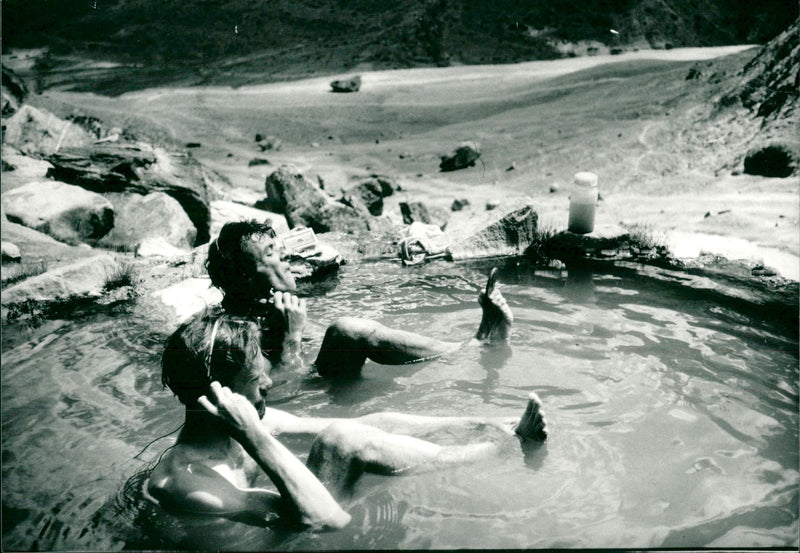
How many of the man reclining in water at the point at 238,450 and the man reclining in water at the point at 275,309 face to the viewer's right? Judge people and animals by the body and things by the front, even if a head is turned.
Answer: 2

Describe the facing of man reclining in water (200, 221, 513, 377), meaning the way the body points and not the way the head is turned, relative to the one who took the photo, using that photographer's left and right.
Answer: facing to the right of the viewer

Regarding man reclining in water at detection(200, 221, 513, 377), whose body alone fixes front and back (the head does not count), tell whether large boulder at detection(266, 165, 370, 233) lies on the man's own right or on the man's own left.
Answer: on the man's own left

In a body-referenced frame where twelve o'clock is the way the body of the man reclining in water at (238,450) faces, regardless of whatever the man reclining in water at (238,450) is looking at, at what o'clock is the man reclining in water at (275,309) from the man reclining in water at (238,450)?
the man reclining in water at (275,309) is roughly at 9 o'clock from the man reclining in water at (238,450).

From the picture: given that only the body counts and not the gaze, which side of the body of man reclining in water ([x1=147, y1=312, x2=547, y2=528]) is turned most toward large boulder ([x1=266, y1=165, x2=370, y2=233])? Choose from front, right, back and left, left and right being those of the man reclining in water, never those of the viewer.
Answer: left

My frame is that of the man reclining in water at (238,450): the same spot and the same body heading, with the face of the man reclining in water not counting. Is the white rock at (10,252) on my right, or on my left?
on my left

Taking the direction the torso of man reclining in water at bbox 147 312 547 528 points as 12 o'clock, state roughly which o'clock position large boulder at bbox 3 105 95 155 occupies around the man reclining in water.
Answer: The large boulder is roughly at 8 o'clock from the man reclining in water.

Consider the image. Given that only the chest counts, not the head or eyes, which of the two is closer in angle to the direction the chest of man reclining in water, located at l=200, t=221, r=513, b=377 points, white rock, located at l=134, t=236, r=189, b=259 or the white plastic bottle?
the white plastic bottle

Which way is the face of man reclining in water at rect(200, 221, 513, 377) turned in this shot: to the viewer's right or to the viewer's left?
to the viewer's right

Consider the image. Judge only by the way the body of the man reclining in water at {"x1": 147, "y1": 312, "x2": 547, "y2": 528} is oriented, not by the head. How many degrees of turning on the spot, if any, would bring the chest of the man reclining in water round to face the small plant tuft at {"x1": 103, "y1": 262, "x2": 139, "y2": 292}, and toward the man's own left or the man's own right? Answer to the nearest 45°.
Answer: approximately 90° to the man's own left

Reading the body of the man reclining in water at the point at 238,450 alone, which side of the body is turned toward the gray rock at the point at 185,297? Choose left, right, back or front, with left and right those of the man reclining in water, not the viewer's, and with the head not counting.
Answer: left

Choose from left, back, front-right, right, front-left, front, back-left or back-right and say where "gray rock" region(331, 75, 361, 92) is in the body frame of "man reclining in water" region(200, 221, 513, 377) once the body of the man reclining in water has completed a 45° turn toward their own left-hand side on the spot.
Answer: front-left

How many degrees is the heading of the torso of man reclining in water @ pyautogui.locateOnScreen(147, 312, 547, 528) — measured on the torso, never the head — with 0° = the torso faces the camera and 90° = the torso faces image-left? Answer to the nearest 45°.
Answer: approximately 270°

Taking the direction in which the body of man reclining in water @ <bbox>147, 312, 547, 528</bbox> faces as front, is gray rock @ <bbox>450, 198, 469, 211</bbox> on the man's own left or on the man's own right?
on the man's own left

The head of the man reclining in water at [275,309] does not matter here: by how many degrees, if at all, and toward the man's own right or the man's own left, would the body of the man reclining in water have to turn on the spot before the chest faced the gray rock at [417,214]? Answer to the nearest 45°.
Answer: approximately 90° to the man's own left

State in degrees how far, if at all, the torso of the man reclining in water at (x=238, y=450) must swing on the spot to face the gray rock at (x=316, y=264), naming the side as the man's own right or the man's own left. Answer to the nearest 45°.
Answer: approximately 90° to the man's own left
